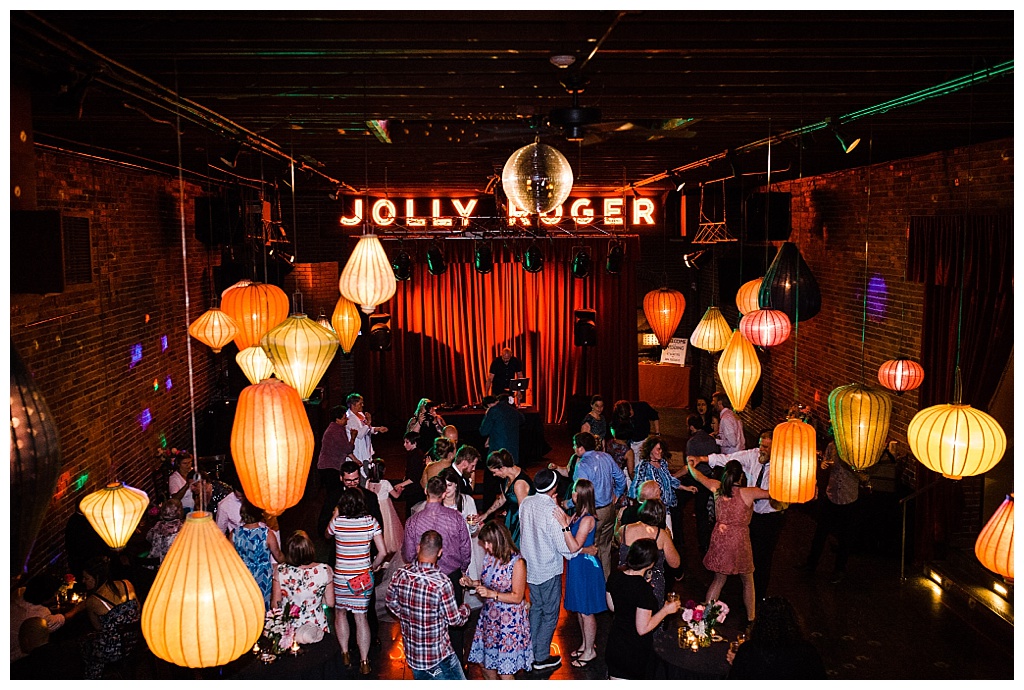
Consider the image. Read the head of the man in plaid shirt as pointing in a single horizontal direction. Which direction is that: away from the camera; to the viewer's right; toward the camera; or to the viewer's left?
away from the camera

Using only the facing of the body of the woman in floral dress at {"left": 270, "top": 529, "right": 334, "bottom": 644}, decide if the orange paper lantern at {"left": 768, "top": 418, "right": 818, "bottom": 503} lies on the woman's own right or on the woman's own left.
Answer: on the woman's own right

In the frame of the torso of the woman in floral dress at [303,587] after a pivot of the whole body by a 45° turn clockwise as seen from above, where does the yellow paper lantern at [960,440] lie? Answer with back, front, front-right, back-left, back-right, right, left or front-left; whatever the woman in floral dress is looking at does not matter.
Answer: right

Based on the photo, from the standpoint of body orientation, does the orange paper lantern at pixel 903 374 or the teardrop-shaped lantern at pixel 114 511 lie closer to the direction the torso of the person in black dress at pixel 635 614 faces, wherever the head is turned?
the orange paper lantern

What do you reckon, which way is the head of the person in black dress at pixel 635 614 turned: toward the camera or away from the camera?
away from the camera

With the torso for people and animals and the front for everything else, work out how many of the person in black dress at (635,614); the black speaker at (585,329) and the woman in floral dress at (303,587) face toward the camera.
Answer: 1

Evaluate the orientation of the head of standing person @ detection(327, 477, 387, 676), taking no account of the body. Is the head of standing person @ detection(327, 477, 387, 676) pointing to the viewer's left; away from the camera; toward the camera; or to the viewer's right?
away from the camera

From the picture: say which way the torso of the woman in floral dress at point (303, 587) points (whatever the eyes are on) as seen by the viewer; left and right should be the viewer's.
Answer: facing away from the viewer

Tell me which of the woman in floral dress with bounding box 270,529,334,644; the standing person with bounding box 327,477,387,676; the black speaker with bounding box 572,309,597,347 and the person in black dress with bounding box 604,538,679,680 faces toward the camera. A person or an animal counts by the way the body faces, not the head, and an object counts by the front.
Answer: the black speaker

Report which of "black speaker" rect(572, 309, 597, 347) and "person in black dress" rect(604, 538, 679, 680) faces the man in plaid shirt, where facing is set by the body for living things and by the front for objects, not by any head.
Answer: the black speaker

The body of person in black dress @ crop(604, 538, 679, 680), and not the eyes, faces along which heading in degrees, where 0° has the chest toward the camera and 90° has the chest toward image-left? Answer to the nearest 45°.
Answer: approximately 225°

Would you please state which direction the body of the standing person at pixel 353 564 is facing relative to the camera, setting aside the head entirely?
away from the camera
